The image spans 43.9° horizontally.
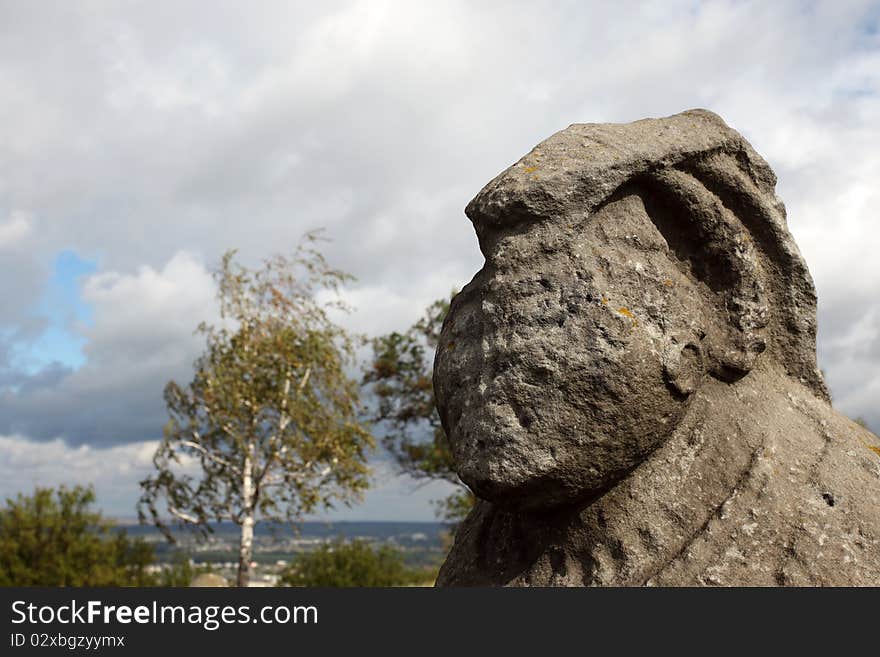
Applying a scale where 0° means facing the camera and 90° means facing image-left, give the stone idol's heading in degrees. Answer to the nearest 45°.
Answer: approximately 45°
